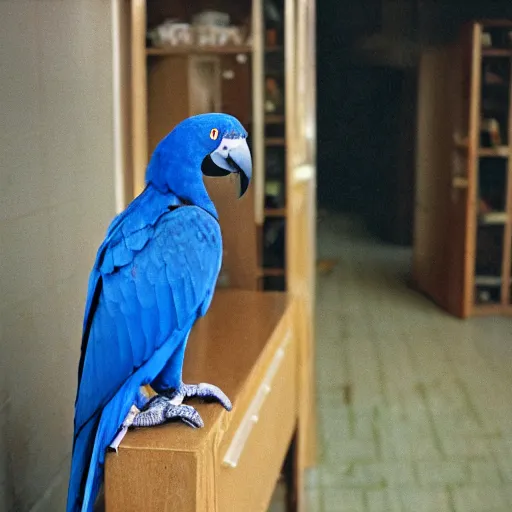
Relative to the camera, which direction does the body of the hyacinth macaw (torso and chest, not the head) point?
to the viewer's right
